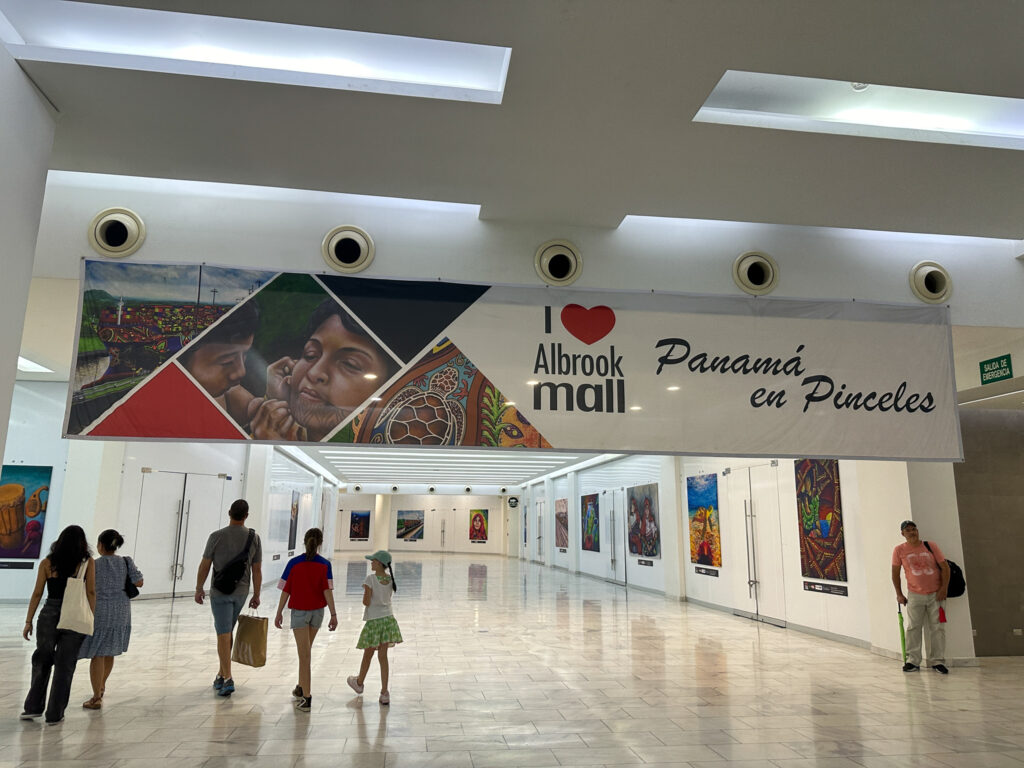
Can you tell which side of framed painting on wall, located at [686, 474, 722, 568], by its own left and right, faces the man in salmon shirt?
left

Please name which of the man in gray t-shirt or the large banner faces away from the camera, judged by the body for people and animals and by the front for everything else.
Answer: the man in gray t-shirt

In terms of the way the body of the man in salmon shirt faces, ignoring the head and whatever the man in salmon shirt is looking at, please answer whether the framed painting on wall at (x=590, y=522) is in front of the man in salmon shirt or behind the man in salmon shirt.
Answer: behind

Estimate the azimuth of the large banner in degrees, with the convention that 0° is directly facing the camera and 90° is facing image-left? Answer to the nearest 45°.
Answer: approximately 0°

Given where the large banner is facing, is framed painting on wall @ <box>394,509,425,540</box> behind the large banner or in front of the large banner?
behind

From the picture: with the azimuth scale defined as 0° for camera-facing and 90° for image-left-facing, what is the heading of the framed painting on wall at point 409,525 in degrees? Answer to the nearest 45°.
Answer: approximately 0°

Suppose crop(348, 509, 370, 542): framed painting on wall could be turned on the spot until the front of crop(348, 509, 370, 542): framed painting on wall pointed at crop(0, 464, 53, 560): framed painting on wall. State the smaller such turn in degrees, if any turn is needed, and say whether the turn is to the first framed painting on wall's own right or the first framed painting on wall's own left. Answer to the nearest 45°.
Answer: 0° — it already faces it

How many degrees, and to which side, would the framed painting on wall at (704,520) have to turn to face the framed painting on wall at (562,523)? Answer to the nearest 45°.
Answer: approximately 90° to its right
